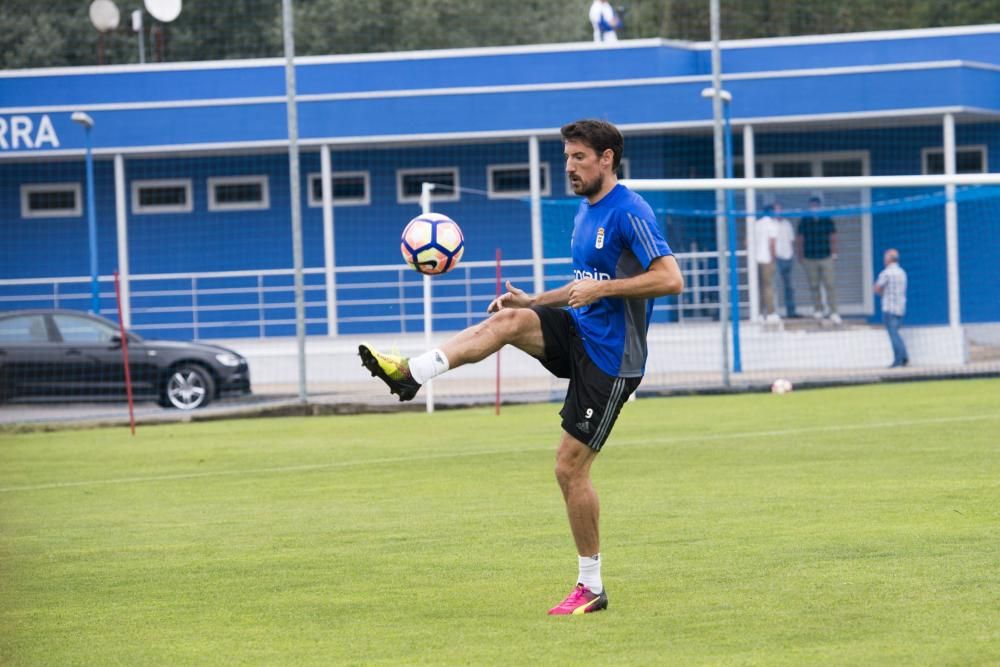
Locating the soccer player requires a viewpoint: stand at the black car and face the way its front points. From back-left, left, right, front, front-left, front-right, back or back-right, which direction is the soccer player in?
right

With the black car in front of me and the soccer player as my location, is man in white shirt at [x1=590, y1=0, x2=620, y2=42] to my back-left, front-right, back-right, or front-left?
front-right

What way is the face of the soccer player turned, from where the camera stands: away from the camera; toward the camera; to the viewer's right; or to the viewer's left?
to the viewer's left

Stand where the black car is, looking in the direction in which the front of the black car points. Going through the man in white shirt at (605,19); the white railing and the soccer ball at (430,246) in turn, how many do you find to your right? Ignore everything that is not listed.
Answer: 1

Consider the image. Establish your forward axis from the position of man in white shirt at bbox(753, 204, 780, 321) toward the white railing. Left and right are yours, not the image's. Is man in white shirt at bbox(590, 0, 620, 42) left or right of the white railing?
right

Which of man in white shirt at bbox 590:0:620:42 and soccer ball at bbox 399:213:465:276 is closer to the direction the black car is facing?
the man in white shirt

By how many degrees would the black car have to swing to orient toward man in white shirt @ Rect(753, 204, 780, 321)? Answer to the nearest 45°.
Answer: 0° — it already faces them

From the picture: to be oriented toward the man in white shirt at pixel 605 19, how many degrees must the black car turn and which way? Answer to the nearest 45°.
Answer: approximately 45° to its left

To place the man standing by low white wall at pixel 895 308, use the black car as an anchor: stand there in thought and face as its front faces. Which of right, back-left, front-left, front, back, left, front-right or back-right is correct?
front

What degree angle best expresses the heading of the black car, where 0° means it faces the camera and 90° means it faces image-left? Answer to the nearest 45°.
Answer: approximately 270°

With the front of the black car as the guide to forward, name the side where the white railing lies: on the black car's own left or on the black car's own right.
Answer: on the black car's own left

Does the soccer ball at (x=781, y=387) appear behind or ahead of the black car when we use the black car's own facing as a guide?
ahead

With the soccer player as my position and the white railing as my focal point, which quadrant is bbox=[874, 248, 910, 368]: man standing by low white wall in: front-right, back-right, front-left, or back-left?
front-right

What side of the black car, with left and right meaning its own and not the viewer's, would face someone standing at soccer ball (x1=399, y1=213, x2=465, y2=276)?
right

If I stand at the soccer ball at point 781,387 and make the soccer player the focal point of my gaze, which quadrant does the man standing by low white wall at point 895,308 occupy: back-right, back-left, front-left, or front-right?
back-left

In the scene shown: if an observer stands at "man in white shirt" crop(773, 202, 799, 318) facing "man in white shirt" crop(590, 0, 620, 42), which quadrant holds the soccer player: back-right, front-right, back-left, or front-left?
back-left
